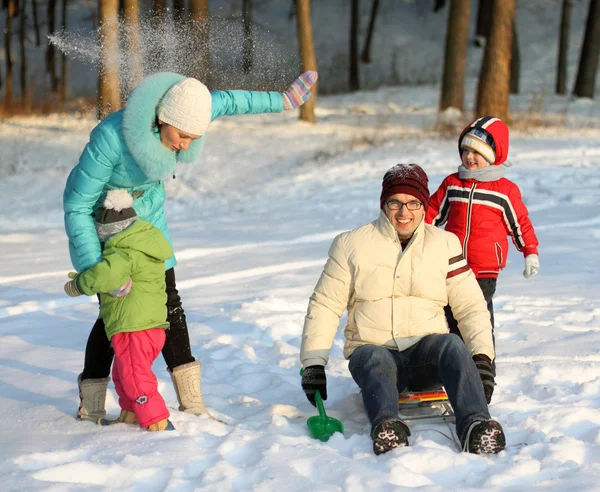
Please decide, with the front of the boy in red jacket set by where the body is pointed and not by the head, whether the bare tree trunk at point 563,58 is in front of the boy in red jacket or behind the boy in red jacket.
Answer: behind

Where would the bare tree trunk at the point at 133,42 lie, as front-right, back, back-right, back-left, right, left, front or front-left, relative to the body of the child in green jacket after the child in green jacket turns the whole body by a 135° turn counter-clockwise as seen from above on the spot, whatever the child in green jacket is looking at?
back

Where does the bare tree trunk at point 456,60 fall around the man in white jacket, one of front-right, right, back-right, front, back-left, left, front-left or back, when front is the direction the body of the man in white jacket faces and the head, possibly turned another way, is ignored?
back

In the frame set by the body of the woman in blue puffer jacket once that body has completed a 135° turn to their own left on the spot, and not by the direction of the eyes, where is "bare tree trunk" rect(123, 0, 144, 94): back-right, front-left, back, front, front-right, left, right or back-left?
front

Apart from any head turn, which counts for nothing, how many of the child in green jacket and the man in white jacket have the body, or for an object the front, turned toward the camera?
1

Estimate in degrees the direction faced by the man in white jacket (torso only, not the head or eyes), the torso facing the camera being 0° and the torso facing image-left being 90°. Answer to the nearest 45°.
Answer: approximately 0°

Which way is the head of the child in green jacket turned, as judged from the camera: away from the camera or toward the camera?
away from the camera

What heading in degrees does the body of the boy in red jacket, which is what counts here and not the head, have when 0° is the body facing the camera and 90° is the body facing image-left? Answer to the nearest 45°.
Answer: approximately 45°

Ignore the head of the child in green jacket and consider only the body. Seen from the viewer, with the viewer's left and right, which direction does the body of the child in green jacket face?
facing away from the viewer and to the left of the viewer

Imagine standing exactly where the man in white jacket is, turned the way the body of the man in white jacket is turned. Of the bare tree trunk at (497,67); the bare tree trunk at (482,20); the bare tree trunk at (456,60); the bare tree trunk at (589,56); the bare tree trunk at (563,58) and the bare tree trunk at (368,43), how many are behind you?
6

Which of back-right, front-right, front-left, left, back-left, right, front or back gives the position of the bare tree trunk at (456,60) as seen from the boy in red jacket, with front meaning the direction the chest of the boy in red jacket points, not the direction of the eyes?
back-right

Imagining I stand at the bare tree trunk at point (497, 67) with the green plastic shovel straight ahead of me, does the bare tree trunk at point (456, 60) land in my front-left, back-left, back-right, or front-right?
back-right

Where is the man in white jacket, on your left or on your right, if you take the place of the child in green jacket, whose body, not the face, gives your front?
on your right
